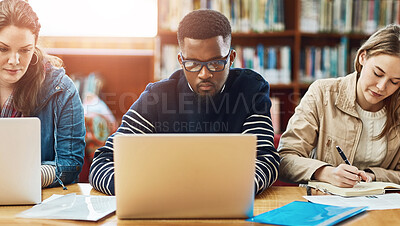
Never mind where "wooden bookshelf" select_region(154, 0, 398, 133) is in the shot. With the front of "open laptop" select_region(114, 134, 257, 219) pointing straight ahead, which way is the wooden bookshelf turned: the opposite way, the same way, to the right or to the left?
the opposite way

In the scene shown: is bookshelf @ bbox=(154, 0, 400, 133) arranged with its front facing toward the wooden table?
yes

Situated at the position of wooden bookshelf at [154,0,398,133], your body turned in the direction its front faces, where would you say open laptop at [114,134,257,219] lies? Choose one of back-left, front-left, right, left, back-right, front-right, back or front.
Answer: front

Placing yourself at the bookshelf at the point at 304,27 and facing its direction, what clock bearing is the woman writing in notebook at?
The woman writing in notebook is roughly at 12 o'clock from the bookshelf.

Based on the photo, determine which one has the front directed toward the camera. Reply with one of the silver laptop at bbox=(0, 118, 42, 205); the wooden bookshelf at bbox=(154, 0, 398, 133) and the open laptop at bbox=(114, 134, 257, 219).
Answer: the wooden bookshelf

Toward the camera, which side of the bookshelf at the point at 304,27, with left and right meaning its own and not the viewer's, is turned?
front

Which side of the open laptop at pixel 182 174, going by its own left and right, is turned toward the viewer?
back

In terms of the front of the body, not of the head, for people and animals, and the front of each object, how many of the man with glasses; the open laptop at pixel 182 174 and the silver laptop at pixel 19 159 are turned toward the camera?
1

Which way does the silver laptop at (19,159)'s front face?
away from the camera

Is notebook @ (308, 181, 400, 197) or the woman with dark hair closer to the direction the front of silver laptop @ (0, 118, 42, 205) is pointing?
the woman with dark hair

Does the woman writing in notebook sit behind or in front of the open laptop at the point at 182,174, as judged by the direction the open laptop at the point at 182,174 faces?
in front

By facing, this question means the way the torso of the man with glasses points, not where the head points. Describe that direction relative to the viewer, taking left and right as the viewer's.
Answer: facing the viewer

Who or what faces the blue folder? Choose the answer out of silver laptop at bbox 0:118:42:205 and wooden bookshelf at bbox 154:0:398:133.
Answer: the wooden bookshelf

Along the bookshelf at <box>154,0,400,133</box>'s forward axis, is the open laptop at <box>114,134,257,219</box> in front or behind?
in front
